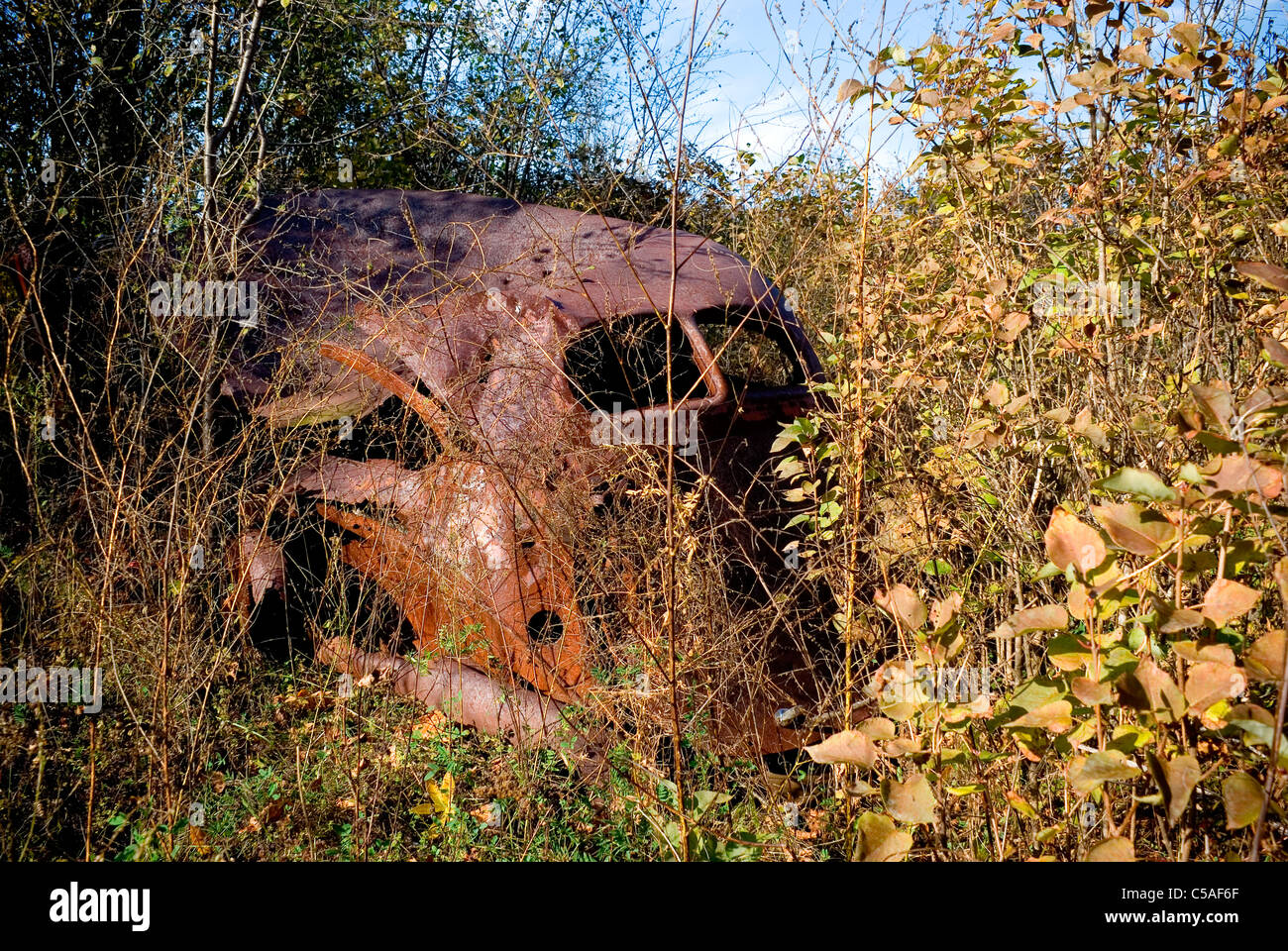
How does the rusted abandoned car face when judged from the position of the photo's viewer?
facing away from the viewer and to the right of the viewer
